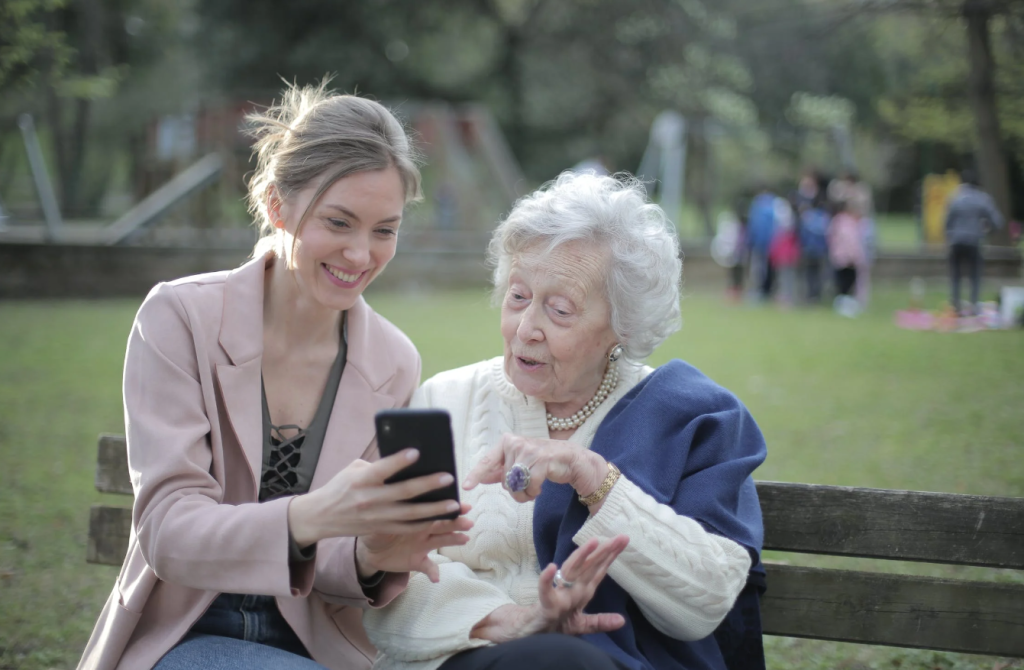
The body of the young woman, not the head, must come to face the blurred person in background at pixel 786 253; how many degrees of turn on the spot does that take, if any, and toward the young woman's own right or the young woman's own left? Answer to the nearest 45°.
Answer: approximately 90° to the young woman's own left

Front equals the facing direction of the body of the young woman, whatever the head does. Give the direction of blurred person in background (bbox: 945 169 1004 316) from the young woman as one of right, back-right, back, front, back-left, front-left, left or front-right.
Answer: left

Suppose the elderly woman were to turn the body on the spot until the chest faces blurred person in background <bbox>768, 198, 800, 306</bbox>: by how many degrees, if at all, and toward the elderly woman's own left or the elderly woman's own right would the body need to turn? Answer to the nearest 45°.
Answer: approximately 135° to the elderly woman's own right

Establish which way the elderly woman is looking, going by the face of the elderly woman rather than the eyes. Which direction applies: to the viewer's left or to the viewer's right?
to the viewer's left

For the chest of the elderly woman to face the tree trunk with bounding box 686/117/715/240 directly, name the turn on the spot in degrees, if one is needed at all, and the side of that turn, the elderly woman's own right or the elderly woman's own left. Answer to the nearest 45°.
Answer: approximately 135° to the elderly woman's own right

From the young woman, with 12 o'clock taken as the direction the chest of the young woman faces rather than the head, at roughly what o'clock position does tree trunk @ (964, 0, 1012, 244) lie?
The tree trunk is roughly at 9 o'clock from the young woman.

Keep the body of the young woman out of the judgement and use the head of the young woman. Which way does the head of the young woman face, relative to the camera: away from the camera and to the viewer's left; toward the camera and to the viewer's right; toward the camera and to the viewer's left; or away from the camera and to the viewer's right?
toward the camera and to the viewer's right

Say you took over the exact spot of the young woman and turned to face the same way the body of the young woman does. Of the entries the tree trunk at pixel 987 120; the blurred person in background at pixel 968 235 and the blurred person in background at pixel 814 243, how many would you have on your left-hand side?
3

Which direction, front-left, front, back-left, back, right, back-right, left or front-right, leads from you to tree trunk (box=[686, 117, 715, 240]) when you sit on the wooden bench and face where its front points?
back

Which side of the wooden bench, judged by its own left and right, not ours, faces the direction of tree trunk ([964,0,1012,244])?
back

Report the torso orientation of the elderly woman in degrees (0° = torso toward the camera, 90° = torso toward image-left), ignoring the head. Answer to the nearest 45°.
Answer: approximately 45°

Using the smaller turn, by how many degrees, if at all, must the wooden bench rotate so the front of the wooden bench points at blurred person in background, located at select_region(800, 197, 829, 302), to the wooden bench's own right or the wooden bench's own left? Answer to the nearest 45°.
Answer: approximately 180°
